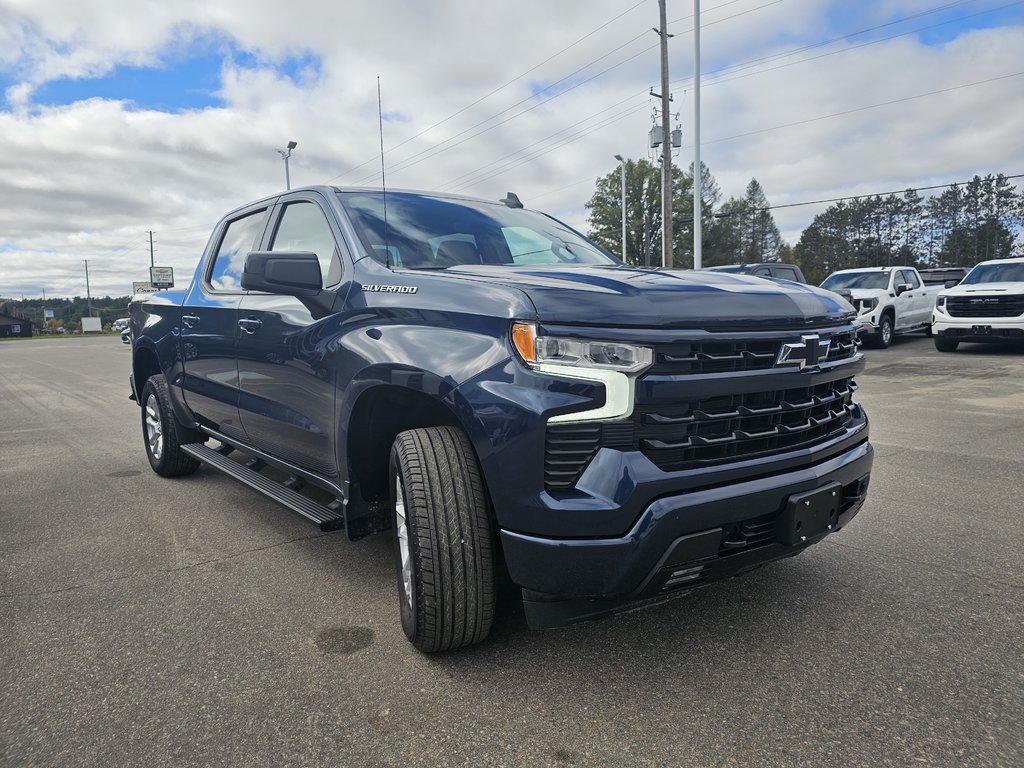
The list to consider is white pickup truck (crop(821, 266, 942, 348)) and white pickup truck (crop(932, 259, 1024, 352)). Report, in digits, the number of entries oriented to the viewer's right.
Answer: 0

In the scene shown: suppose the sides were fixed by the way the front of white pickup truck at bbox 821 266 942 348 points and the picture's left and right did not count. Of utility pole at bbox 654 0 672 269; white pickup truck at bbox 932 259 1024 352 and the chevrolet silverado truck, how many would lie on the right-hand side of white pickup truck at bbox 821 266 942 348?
1

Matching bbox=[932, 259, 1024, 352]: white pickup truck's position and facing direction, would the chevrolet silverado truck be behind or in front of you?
in front

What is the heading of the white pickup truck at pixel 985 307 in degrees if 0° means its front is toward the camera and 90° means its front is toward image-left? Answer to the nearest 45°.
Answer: approximately 45°

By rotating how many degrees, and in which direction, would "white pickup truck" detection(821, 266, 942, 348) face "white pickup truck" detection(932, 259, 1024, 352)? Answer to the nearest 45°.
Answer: approximately 90° to its left

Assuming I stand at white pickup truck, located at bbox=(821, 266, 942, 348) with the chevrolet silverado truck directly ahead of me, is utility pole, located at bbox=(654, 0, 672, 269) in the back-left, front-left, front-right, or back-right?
back-right

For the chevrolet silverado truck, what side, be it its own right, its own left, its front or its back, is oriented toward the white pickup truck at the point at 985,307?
left

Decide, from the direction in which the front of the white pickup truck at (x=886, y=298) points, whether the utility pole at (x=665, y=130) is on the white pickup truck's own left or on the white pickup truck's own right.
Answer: on the white pickup truck's own right

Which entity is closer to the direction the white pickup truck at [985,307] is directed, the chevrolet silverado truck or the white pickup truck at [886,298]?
the chevrolet silverado truck

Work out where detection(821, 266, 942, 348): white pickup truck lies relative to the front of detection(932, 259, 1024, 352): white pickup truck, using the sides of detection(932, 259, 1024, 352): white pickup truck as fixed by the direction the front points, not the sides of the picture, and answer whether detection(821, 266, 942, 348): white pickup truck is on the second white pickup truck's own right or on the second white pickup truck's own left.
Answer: on the second white pickup truck's own right

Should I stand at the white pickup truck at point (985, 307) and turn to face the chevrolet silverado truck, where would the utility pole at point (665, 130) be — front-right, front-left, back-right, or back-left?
back-right

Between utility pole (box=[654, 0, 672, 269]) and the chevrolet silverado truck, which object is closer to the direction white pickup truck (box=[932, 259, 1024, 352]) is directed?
the chevrolet silverado truck
